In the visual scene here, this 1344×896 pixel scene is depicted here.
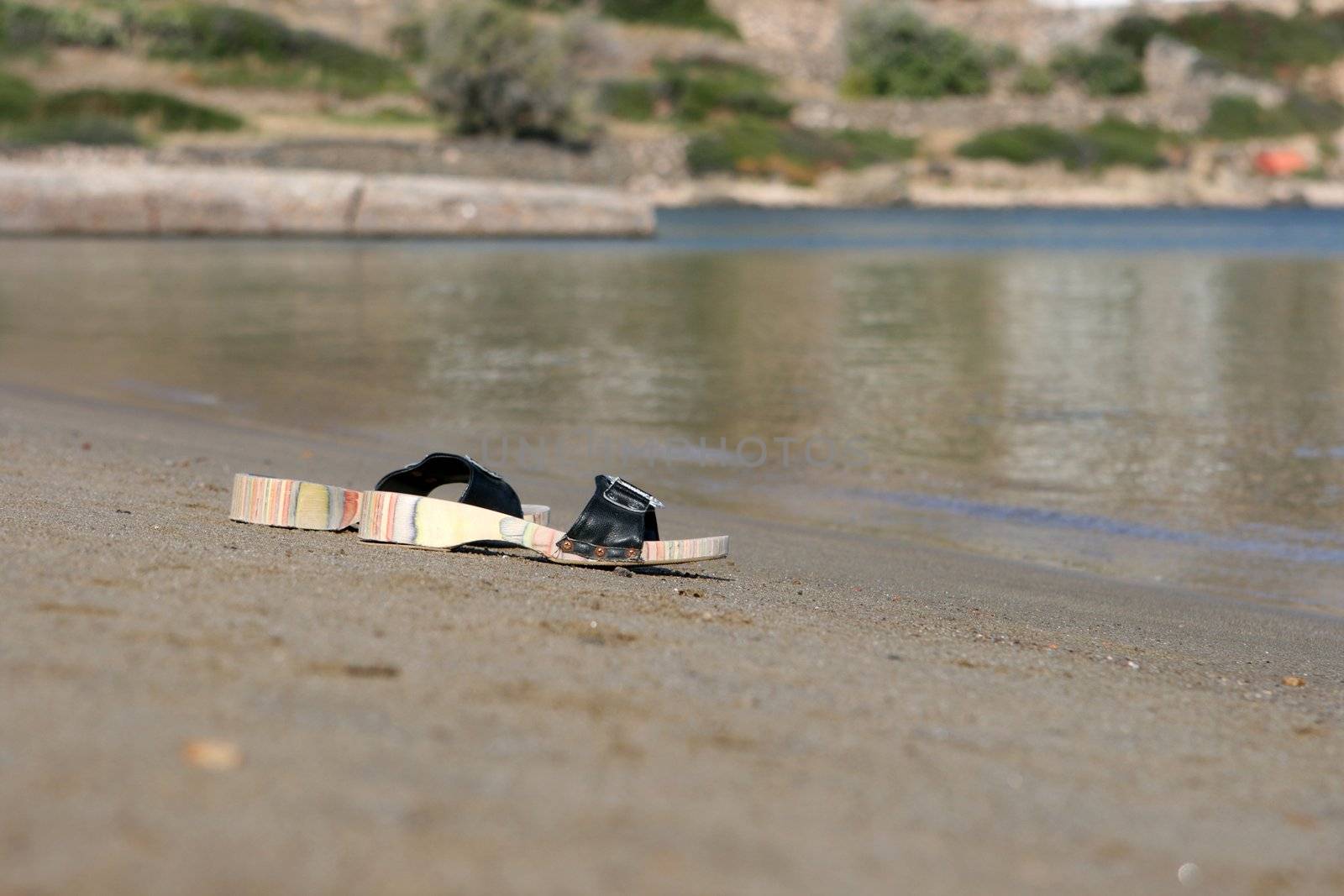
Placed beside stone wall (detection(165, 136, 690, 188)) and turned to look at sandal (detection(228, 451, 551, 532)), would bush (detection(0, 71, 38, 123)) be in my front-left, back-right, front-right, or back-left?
back-right

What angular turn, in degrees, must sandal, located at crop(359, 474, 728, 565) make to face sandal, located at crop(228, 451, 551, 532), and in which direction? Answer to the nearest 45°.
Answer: approximately 180°

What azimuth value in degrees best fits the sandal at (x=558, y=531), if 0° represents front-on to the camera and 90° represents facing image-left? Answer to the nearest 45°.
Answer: approximately 270°

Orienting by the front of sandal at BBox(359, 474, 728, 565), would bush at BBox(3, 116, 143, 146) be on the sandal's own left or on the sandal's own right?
on the sandal's own left

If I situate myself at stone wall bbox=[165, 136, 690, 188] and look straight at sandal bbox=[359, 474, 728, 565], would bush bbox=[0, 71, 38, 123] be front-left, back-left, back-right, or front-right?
back-right

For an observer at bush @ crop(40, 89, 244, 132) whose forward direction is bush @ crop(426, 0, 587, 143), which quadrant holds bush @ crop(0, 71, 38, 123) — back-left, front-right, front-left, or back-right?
back-left

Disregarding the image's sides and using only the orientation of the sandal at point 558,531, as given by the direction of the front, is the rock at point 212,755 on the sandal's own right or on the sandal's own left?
on the sandal's own right

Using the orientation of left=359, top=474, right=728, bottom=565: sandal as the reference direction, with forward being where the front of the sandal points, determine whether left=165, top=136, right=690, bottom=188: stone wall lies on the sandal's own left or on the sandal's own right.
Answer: on the sandal's own left

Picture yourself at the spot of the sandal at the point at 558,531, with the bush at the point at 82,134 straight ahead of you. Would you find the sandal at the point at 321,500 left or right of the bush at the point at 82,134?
left

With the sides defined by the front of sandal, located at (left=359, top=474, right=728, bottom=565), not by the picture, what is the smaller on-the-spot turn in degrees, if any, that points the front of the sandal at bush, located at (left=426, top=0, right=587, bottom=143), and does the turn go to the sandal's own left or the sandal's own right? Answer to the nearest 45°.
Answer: approximately 90° to the sandal's own left
